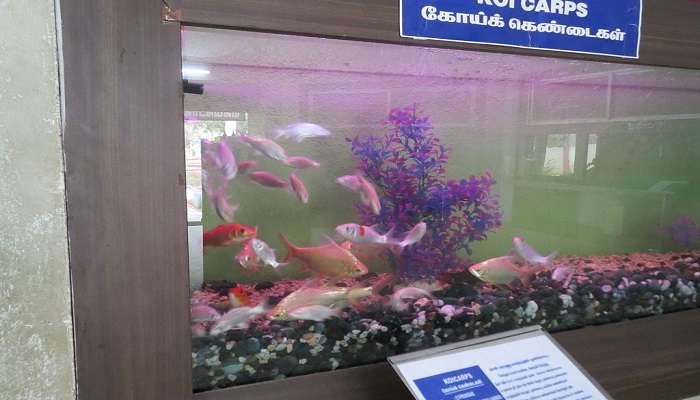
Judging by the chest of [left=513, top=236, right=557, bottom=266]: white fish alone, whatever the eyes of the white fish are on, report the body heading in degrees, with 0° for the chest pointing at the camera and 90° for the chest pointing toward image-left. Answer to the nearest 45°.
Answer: approximately 90°

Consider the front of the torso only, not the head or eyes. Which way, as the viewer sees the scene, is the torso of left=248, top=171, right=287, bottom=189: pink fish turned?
to the viewer's left

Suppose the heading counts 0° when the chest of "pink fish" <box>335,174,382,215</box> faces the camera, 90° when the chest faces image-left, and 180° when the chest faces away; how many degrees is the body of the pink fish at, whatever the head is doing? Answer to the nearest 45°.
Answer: approximately 90°

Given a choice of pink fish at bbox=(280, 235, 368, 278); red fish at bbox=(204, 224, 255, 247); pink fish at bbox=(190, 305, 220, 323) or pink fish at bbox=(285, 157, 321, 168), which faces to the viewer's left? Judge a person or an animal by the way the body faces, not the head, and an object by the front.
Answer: pink fish at bbox=(285, 157, 321, 168)

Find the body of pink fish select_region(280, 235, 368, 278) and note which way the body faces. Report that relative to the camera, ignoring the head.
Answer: to the viewer's right

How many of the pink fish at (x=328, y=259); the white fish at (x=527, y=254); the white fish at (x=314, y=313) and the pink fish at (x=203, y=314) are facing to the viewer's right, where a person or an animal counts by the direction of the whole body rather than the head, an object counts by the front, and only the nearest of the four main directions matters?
2

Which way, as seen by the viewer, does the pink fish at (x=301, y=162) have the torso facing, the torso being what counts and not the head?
to the viewer's left

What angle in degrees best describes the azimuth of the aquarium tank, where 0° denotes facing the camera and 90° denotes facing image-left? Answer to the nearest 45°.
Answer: approximately 315°

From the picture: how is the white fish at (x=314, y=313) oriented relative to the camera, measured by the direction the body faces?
to the viewer's left

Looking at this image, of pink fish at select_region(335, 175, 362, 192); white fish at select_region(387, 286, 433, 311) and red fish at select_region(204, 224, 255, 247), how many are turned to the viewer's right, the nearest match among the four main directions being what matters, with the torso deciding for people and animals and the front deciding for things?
1
